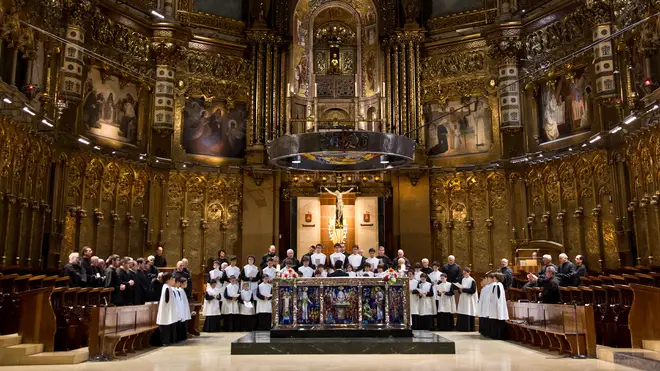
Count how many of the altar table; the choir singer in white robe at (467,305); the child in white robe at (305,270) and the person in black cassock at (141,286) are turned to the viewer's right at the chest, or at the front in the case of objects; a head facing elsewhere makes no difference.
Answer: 1

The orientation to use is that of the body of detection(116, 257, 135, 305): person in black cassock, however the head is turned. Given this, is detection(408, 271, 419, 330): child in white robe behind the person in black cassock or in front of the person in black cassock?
in front

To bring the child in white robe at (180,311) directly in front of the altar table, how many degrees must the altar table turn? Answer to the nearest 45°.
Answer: approximately 90° to its right

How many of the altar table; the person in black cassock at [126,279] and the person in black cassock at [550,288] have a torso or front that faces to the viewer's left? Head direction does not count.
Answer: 1

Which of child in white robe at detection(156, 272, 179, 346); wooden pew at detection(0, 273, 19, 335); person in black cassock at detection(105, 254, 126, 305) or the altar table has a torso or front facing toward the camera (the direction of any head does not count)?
the altar table

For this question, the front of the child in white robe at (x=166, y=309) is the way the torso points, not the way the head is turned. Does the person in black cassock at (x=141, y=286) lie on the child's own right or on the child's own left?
on the child's own left

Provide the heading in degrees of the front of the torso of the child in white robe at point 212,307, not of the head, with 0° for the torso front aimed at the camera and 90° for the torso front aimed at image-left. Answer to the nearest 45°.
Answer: approximately 315°

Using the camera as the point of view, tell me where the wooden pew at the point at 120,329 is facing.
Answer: facing the viewer and to the right of the viewer

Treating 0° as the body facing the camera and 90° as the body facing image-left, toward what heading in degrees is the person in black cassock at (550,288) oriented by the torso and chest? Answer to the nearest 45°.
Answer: approximately 90°

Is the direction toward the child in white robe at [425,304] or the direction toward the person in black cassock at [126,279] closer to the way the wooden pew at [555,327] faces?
the person in black cassock

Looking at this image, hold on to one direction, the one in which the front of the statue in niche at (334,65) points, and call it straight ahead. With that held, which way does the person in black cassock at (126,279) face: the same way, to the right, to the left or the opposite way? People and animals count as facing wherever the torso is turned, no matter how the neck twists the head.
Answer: to the left

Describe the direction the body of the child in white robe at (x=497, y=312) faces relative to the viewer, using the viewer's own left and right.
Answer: facing to the left of the viewer
